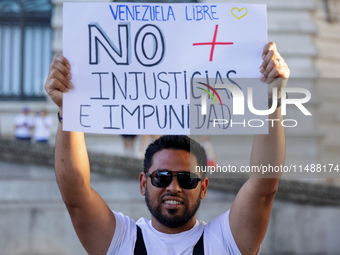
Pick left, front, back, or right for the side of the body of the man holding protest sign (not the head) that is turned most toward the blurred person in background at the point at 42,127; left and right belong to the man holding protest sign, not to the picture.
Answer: back

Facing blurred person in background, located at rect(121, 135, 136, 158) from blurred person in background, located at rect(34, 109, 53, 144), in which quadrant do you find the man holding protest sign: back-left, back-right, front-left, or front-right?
front-right

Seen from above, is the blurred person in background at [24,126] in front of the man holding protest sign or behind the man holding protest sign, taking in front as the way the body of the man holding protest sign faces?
behind

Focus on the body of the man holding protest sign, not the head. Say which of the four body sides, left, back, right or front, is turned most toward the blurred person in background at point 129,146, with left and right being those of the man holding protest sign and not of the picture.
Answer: back

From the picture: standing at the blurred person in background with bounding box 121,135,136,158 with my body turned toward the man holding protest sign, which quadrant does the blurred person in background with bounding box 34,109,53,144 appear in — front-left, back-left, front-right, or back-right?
back-right

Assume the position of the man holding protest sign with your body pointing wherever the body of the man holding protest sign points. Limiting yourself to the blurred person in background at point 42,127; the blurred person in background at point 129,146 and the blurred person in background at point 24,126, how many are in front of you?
0

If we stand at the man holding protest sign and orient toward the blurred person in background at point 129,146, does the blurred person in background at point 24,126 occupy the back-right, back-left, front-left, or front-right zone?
front-left

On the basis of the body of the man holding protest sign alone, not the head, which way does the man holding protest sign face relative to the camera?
toward the camera

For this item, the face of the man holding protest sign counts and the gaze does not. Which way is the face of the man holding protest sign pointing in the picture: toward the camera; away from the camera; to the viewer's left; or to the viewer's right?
toward the camera
